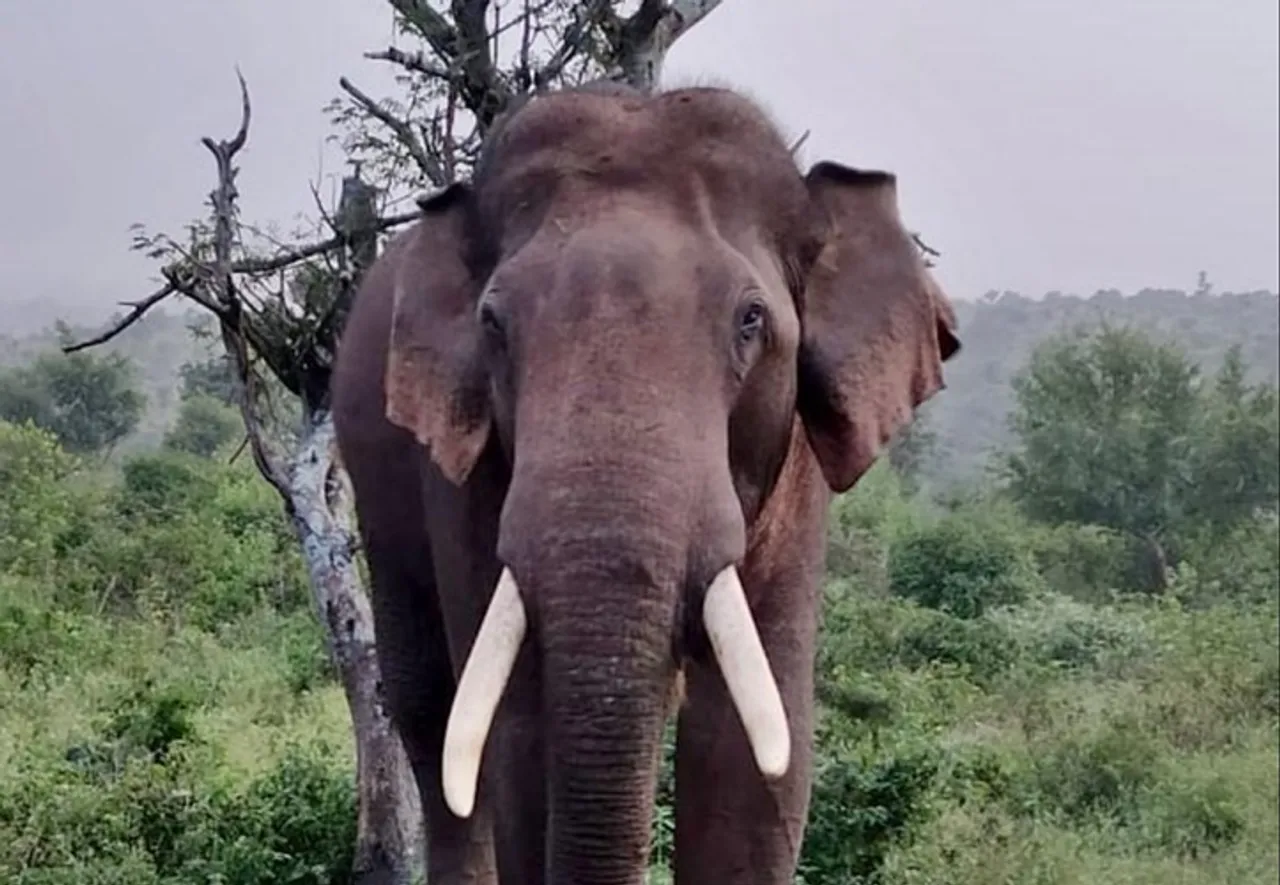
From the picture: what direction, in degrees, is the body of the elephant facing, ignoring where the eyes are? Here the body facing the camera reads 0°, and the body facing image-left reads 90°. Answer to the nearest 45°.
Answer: approximately 0°

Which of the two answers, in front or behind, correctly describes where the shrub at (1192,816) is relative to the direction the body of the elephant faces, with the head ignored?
behind

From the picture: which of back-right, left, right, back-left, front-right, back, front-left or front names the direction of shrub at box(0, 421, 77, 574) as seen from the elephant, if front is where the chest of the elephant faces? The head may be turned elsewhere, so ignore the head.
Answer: back-right

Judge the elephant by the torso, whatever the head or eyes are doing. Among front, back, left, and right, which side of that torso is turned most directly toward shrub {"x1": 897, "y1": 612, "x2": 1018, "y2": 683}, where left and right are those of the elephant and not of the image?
back

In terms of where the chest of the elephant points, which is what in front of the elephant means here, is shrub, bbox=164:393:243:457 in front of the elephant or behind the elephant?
behind

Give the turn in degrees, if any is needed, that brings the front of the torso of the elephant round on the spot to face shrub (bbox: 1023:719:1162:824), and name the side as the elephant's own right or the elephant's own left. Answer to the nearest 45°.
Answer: approximately 135° to the elephant's own left

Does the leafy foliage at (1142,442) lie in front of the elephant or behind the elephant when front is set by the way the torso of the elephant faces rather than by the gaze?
behind
